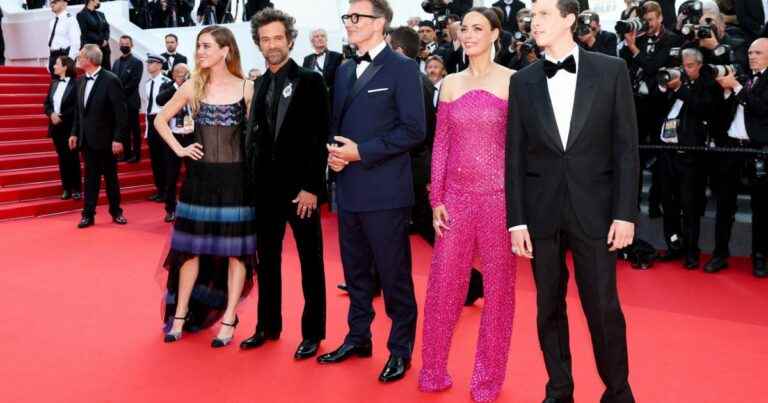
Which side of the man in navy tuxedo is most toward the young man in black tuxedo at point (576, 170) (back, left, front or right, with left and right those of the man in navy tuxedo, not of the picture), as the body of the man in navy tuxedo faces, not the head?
left

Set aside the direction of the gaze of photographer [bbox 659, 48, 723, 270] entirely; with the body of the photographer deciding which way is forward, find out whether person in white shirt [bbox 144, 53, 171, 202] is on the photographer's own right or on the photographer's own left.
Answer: on the photographer's own right

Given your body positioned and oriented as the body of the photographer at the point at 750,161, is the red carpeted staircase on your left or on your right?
on your right

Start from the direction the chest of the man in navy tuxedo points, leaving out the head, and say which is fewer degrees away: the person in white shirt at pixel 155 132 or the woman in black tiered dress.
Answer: the woman in black tiered dress

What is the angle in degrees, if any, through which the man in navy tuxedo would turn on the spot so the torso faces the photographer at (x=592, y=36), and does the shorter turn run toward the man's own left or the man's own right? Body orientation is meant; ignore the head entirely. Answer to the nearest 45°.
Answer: approximately 180°

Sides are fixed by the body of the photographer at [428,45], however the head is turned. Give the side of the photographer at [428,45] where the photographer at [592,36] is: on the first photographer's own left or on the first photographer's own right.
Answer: on the first photographer's own left

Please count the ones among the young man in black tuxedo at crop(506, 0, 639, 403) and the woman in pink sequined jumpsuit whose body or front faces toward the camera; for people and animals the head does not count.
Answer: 2

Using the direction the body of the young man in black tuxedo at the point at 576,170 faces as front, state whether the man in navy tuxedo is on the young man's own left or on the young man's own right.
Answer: on the young man's own right

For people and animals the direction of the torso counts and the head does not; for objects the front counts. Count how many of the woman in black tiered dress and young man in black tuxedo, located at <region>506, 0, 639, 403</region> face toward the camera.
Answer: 2

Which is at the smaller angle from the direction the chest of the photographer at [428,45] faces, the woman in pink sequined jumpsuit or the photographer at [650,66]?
the woman in pink sequined jumpsuit

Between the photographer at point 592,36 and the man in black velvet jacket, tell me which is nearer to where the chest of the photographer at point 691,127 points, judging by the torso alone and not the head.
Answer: the man in black velvet jacket

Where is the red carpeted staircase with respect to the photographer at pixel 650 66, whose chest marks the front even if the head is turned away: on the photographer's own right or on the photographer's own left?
on the photographer's own right
